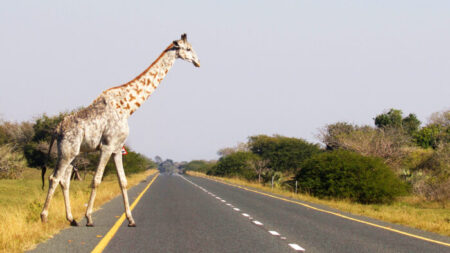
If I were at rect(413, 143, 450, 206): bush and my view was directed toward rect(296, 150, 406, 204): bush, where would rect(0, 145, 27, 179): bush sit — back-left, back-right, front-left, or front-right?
front-right

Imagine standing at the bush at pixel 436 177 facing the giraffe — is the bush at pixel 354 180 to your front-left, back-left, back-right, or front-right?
front-right

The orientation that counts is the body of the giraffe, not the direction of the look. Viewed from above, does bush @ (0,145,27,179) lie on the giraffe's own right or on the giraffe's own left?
on the giraffe's own left

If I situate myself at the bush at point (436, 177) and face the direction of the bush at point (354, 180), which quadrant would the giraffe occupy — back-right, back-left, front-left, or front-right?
front-left

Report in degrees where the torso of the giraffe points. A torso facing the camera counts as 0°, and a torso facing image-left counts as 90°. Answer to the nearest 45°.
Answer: approximately 270°
